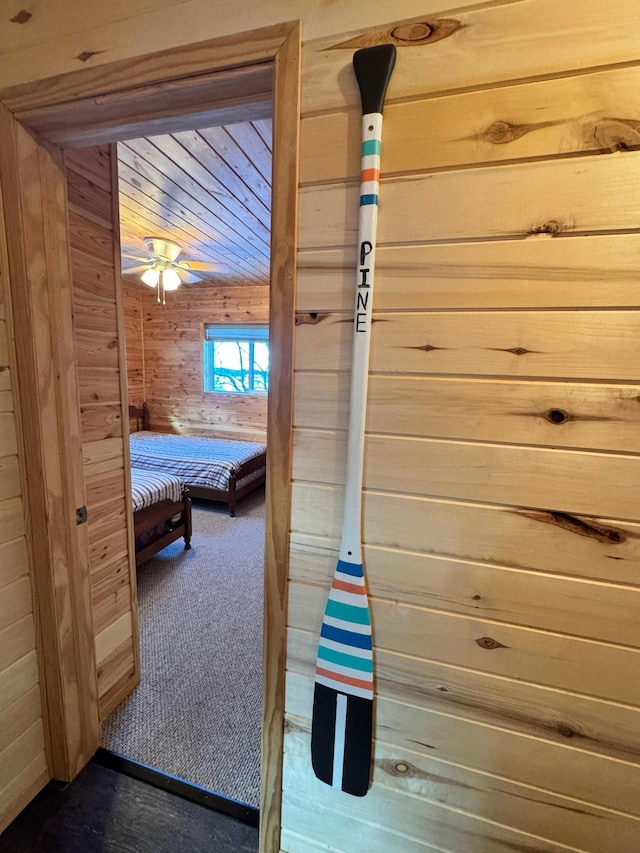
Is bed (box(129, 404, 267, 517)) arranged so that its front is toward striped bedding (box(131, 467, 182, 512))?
no

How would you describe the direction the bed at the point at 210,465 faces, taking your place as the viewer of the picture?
facing the viewer and to the right of the viewer

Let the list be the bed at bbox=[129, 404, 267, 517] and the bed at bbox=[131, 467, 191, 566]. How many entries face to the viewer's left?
0

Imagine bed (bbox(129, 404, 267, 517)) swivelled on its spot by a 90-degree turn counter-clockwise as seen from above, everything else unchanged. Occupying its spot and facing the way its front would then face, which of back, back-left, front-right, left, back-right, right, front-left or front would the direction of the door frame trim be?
back-right

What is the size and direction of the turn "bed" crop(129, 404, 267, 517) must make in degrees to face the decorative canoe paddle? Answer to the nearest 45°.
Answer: approximately 45° to its right

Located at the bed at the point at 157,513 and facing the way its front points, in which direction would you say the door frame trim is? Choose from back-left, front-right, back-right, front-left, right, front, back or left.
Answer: front-right

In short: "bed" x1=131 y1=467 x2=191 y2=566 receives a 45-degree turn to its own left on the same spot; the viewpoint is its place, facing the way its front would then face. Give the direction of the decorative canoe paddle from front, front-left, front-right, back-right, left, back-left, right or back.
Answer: right

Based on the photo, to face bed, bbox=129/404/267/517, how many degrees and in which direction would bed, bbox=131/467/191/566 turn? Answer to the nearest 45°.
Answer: approximately 90° to its left

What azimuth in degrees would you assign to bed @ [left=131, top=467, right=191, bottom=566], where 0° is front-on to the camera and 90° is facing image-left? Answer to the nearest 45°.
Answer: approximately 315°

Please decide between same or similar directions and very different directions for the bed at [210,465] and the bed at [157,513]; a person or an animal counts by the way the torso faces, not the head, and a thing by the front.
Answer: same or similar directions
